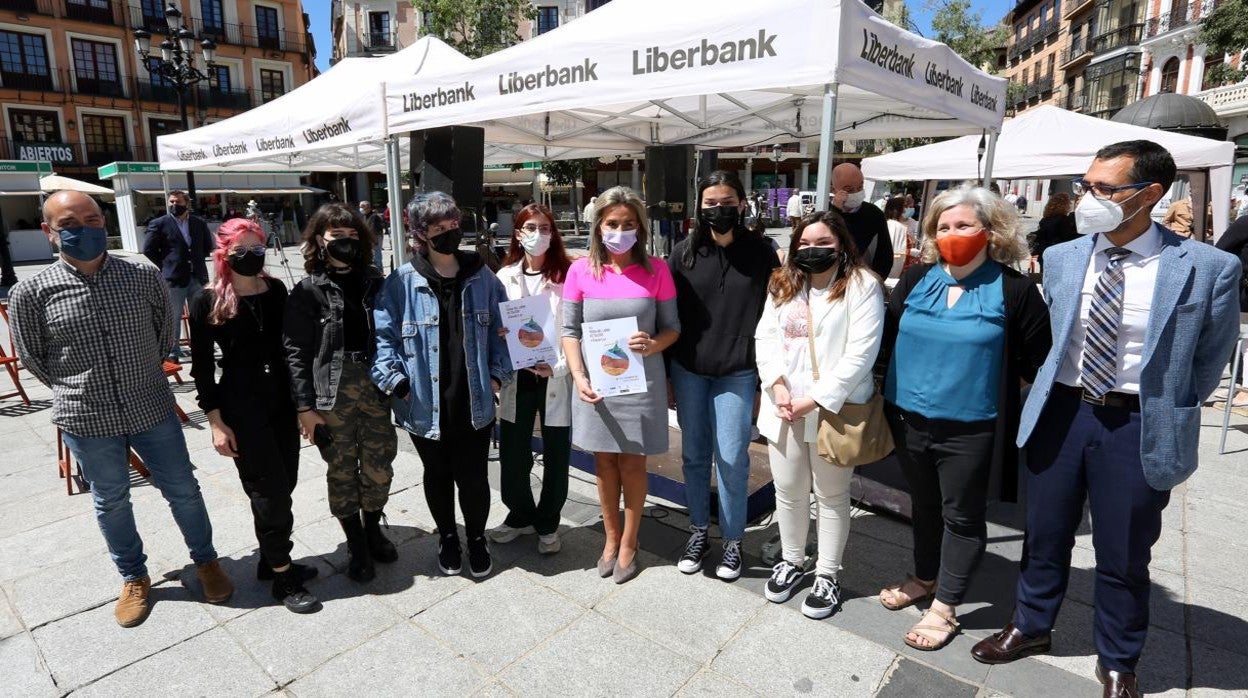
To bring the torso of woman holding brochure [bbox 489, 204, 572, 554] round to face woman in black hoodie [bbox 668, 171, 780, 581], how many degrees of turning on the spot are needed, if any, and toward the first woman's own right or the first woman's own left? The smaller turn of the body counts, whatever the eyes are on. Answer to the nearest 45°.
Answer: approximately 45° to the first woman's own left

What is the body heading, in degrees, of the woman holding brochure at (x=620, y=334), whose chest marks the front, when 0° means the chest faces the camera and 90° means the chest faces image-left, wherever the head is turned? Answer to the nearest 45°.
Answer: approximately 0°

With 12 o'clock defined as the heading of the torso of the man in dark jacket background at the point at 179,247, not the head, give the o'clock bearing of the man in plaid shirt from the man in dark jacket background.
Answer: The man in plaid shirt is roughly at 12 o'clock from the man in dark jacket background.

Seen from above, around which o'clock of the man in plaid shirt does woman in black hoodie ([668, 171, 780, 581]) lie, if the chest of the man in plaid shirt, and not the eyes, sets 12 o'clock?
The woman in black hoodie is roughly at 10 o'clock from the man in plaid shirt.

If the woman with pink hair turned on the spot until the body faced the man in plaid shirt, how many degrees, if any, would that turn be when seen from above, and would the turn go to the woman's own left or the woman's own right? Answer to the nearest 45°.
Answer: approximately 135° to the woman's own right

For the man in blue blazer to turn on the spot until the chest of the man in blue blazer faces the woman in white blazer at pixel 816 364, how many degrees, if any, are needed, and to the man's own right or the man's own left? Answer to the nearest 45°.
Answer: approximately 45° to the man's own right

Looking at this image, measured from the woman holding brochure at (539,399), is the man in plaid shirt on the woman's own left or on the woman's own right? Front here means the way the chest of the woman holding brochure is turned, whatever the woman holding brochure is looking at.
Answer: on the woman's own right

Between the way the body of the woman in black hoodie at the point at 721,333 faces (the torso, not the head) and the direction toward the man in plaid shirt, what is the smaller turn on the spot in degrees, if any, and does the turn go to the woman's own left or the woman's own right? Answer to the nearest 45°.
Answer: approximately 90° to the woman's own right

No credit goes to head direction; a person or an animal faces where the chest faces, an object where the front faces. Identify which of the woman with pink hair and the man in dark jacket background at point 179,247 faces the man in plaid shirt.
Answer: the man in dark jacket background

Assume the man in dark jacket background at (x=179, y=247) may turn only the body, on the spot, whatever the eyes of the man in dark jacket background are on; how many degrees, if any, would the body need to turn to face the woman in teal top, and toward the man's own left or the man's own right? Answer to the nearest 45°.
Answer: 0° — they already face them
